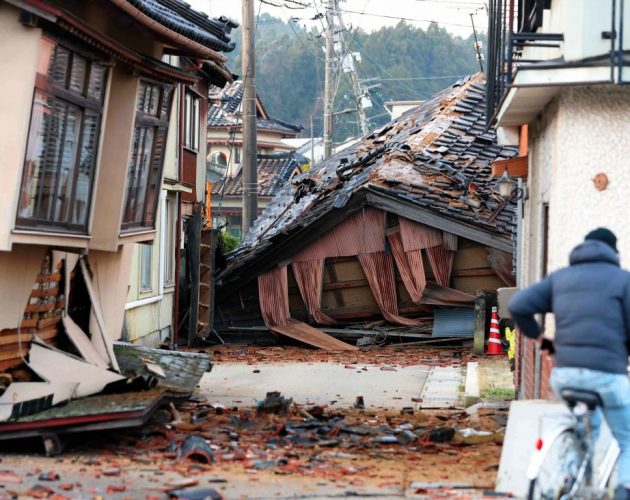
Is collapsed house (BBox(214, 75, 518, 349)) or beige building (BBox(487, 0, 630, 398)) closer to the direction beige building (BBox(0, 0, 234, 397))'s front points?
the beige building

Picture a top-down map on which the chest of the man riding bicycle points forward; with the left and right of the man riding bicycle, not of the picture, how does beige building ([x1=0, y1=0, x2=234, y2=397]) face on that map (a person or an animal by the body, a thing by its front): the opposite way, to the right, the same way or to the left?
to the right

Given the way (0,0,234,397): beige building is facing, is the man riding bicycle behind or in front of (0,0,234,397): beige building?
in front

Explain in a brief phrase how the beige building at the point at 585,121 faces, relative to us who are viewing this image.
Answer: facing to the left of the viewer

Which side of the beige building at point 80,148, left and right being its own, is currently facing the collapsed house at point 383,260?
left

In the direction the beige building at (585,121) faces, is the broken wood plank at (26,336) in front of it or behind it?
in front

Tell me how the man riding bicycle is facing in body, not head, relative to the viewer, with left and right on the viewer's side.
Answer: facing away from the viewer

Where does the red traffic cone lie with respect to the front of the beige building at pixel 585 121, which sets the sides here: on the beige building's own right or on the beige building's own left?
on the beige building's own right

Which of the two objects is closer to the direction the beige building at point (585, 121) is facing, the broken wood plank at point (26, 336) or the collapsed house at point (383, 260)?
the broken wood plank

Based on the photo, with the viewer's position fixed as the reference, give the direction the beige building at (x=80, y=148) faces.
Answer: facing the viewer and to the right of the viewer

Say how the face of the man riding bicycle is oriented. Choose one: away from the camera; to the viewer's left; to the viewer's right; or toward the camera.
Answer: away from the camera

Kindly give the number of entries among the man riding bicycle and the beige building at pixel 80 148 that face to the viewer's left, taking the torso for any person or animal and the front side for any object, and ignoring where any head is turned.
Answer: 0

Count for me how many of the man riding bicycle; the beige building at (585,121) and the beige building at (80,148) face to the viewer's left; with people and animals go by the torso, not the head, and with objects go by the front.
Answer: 1

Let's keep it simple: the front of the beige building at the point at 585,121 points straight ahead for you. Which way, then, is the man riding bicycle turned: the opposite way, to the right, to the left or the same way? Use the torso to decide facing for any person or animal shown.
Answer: to the right

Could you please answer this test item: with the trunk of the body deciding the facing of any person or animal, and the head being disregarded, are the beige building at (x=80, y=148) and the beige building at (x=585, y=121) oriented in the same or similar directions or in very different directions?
very different directions
